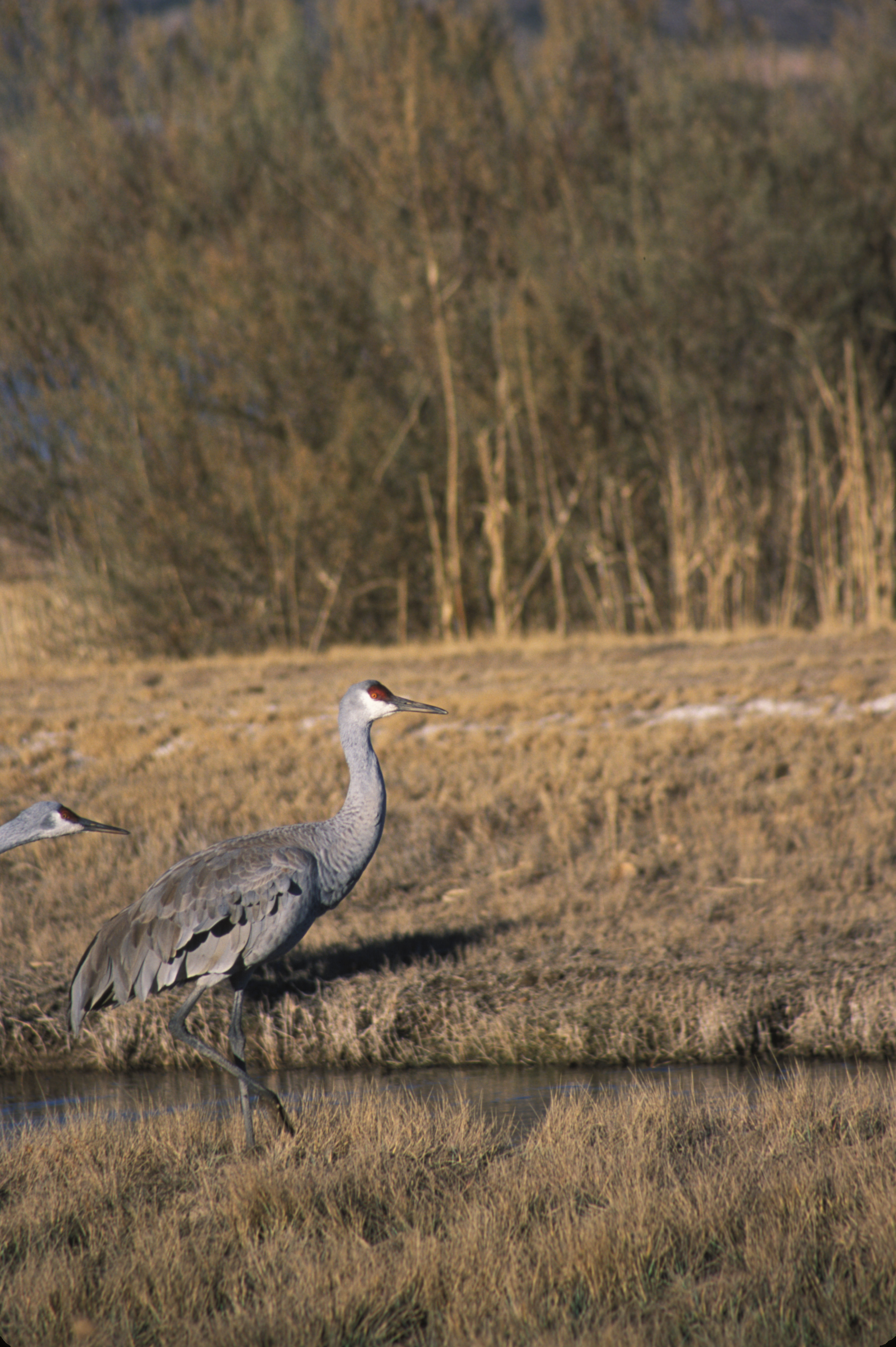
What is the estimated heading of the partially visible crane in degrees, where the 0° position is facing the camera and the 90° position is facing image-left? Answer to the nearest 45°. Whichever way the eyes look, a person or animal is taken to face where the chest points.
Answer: approximately 270°
